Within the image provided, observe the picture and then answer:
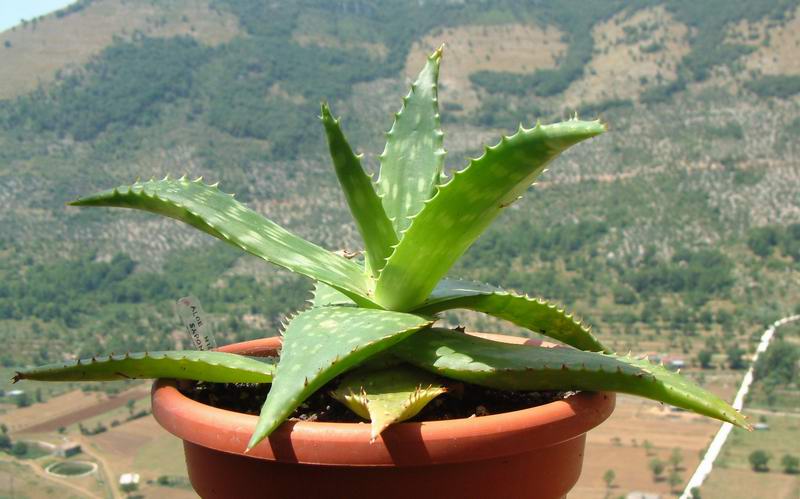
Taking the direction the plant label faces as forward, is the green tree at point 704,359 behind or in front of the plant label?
behind

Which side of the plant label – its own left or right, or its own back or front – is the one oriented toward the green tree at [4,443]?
back

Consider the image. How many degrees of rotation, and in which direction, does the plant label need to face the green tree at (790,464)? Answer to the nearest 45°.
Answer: approximately 135° to its left

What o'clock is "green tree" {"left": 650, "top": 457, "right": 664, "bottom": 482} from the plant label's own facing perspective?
The green tree is roughly at 7 o'clock from the plant label.

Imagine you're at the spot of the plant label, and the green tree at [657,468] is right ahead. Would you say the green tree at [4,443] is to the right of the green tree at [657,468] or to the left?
left

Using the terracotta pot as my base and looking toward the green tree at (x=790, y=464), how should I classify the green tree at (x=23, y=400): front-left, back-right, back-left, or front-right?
front-left

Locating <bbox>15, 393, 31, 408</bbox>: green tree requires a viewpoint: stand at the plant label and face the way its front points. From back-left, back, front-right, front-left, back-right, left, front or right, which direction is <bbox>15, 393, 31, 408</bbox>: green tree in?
back

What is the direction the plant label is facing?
toward the camera
